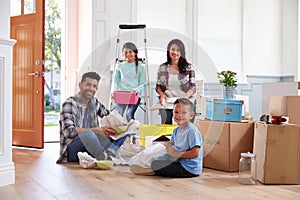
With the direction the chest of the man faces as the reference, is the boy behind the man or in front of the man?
in front

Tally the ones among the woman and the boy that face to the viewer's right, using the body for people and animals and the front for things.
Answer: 0

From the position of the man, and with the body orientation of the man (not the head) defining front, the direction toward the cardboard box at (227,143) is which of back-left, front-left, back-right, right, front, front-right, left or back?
front-left

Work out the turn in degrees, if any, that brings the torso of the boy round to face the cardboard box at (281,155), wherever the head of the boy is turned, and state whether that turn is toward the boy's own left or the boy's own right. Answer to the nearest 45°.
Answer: approximately 135° to the boy's own left

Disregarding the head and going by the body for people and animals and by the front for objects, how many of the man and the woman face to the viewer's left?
0

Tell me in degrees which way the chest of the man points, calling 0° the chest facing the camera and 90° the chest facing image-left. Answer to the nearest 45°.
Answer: approximately 315°

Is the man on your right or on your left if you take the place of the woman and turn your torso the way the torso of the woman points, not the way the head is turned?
on your right

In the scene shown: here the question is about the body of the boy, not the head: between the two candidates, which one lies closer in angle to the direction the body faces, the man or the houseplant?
the man

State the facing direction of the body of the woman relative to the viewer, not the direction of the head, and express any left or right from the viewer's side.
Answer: facing the viewer

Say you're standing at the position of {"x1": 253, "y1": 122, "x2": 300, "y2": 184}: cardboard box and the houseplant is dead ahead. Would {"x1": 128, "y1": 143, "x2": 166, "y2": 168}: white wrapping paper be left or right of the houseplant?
left

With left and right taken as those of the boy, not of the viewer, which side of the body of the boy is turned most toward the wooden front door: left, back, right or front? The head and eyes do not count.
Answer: right

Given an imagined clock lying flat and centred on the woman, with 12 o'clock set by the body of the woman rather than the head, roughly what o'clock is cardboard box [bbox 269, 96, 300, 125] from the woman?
The cardboard box is roughly at 10 o'clock from the woman.

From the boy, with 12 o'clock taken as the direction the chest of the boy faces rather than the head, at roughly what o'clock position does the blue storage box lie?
The blue storage box is roughly at 6 o'clock from the boy.
